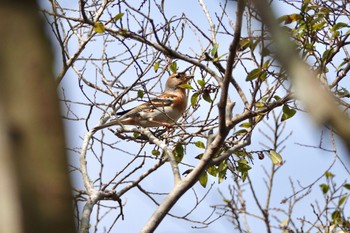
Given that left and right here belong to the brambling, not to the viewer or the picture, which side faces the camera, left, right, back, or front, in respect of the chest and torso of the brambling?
right
